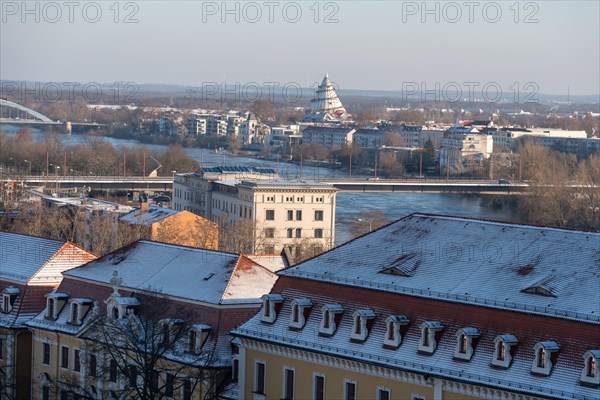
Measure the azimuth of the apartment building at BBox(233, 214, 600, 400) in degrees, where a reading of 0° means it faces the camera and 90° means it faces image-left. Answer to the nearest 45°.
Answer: approximately 45°

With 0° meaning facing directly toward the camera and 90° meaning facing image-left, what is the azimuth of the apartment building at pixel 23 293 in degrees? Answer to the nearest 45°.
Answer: approximately 45°

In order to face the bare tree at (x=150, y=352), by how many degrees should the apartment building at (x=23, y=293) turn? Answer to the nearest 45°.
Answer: approximately 90° to its left

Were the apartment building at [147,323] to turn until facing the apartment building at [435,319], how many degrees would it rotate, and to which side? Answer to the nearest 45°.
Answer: approximately 90° to its left

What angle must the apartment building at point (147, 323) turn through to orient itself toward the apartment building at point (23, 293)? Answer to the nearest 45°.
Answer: approximately 90° to its right

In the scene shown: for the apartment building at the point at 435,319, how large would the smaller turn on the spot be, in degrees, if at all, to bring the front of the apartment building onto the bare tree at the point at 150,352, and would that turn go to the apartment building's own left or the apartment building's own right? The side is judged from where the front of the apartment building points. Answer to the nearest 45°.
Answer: approximately 90° to the apartment building's own right

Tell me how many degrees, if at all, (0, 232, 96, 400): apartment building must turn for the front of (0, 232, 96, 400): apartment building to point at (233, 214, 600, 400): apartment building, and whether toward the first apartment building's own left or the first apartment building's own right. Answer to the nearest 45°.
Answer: approximately 90° to the first apartment building's own left
